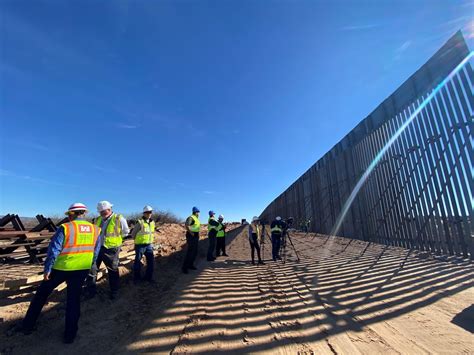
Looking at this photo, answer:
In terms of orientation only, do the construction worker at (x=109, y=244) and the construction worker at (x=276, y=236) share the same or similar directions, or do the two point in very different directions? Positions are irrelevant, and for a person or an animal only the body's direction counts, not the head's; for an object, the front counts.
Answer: very different directions
